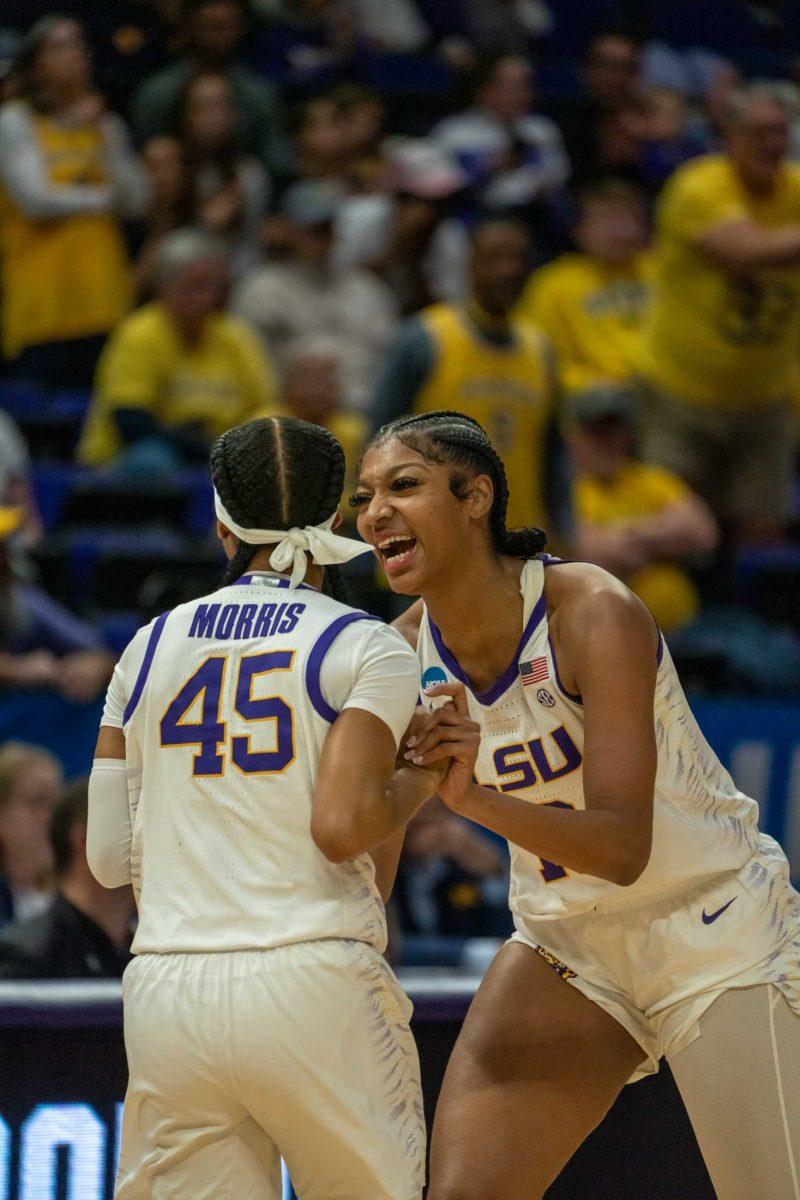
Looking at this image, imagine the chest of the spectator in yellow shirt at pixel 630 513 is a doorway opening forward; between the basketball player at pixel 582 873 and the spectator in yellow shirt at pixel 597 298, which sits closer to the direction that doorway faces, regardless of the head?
the basketball player

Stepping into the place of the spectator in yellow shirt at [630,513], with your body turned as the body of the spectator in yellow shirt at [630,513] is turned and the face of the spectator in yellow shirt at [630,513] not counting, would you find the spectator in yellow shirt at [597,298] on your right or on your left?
on your right

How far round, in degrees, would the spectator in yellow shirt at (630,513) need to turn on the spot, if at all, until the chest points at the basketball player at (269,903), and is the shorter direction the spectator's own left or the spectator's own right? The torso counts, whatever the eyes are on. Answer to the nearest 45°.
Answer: approximately 45° to the spectator's own left

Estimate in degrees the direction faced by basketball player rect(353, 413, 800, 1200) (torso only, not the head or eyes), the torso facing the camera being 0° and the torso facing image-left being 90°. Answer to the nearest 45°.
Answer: approximately 45°

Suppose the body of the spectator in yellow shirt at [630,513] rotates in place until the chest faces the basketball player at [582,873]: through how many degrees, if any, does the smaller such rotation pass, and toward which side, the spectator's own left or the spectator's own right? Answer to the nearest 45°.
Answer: approximately 45° to the spectator's own left

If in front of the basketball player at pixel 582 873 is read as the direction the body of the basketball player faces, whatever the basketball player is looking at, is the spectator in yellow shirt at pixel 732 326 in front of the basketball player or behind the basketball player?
behind

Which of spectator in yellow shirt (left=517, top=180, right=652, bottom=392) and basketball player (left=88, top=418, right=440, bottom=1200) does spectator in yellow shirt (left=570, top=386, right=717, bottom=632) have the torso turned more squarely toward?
the basketball player
